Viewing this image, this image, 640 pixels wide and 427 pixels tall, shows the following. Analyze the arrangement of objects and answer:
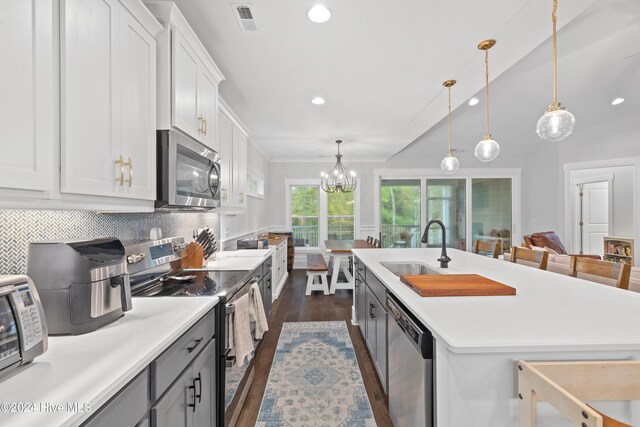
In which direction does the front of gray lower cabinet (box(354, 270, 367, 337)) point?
to the viewer's left

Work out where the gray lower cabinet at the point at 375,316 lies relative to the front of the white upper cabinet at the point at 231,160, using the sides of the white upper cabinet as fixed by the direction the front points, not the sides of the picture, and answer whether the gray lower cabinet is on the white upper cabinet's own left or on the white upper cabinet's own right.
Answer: on the white upper cabinet's own right

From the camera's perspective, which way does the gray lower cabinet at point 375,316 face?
to the viewer's left

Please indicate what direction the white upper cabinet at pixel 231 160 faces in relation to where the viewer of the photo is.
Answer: facing to the right of the viewer

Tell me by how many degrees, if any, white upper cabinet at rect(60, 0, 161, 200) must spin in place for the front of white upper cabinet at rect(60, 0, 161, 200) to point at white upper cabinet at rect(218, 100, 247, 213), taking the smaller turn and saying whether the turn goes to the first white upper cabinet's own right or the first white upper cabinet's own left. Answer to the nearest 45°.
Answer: approximately 90° to the first white upper cabinet's own left

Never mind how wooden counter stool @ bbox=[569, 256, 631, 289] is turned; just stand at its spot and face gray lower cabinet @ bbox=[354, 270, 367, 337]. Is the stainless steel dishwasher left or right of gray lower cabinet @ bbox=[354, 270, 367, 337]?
left

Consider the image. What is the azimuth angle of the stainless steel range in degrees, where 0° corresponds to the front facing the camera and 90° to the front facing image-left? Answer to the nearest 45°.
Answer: approximately 315°

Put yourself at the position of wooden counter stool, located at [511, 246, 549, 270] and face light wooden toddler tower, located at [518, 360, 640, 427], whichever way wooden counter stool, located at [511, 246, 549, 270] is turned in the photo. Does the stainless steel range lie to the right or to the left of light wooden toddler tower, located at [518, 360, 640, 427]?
right

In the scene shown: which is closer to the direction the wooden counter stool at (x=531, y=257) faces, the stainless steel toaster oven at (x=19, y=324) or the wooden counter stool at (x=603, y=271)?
the stainless steel toaster oven

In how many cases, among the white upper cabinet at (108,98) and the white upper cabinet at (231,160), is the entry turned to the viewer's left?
0

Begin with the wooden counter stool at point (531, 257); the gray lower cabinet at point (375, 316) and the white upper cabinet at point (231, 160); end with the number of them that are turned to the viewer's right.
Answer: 1

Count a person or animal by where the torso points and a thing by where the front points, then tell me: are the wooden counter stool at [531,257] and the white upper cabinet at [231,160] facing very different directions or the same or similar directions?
very different directions

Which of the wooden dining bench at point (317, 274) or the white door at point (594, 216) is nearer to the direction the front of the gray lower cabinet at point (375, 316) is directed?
the wooden dining bench

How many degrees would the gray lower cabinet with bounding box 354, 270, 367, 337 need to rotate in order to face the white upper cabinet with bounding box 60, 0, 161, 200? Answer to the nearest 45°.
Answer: approximately 45° to its left

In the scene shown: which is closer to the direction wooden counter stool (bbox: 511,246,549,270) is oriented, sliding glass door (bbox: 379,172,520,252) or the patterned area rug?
the patterned area rug

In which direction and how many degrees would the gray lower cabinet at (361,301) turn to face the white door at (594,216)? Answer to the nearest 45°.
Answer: approximately 135° to its right
